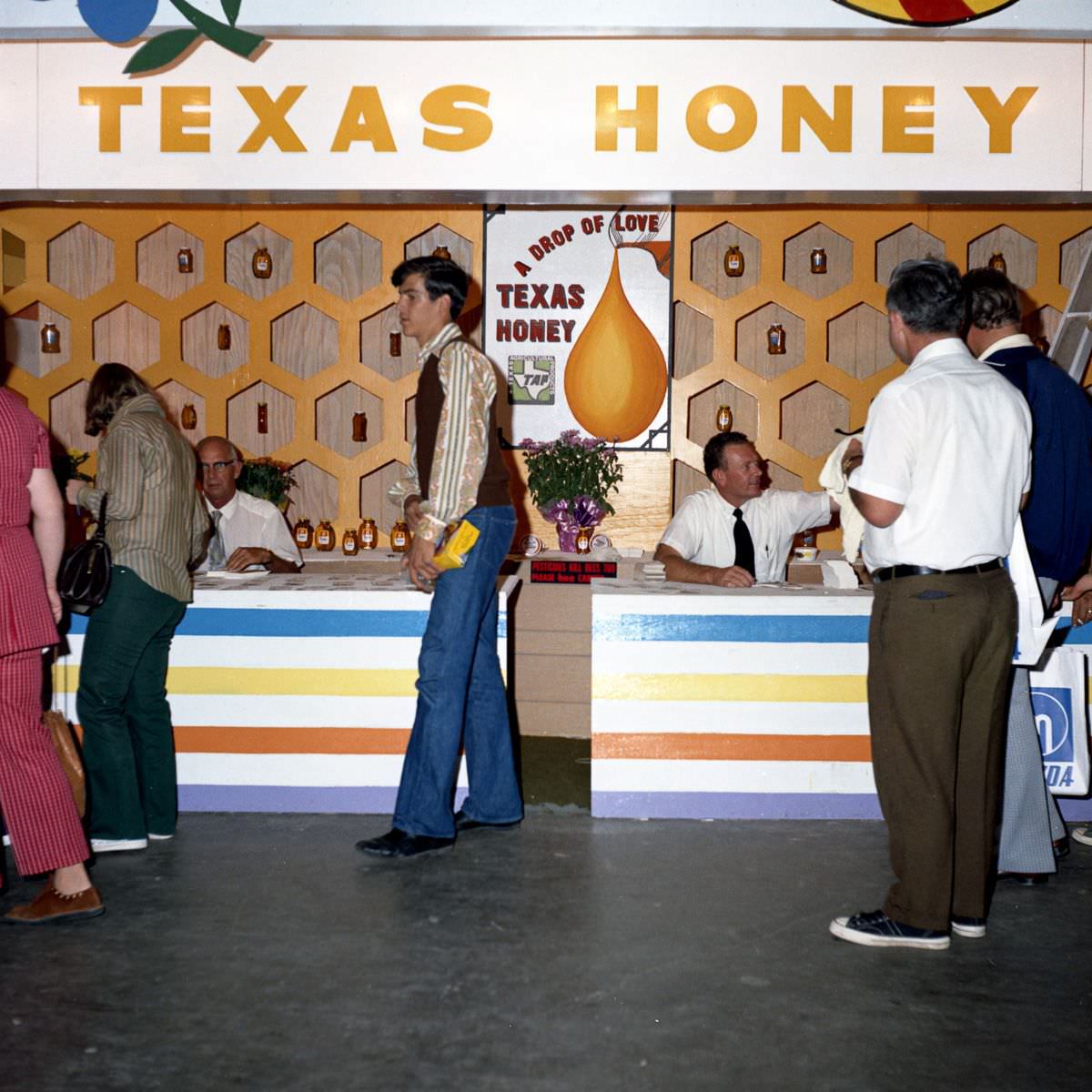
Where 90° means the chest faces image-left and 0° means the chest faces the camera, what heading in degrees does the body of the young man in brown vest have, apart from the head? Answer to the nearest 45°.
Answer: approximately 90°

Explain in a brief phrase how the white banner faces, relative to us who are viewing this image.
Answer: facing the viewer

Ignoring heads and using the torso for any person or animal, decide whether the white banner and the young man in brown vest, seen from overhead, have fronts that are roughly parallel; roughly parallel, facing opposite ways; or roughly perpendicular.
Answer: roughly perpendicular

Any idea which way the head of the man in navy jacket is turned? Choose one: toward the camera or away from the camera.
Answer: away from the camera

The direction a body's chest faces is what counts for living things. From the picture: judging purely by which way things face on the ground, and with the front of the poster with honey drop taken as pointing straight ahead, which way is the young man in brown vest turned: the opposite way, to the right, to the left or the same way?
to the right

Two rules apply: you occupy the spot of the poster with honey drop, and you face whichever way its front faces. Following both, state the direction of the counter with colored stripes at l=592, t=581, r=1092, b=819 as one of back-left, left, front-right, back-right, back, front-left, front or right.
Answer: front

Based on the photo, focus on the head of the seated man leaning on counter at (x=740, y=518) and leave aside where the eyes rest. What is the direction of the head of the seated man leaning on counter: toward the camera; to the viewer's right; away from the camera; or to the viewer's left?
to the viewer's right

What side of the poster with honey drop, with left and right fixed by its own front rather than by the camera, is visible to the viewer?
front

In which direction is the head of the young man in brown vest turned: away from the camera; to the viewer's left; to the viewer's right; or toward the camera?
to the viewer's left
